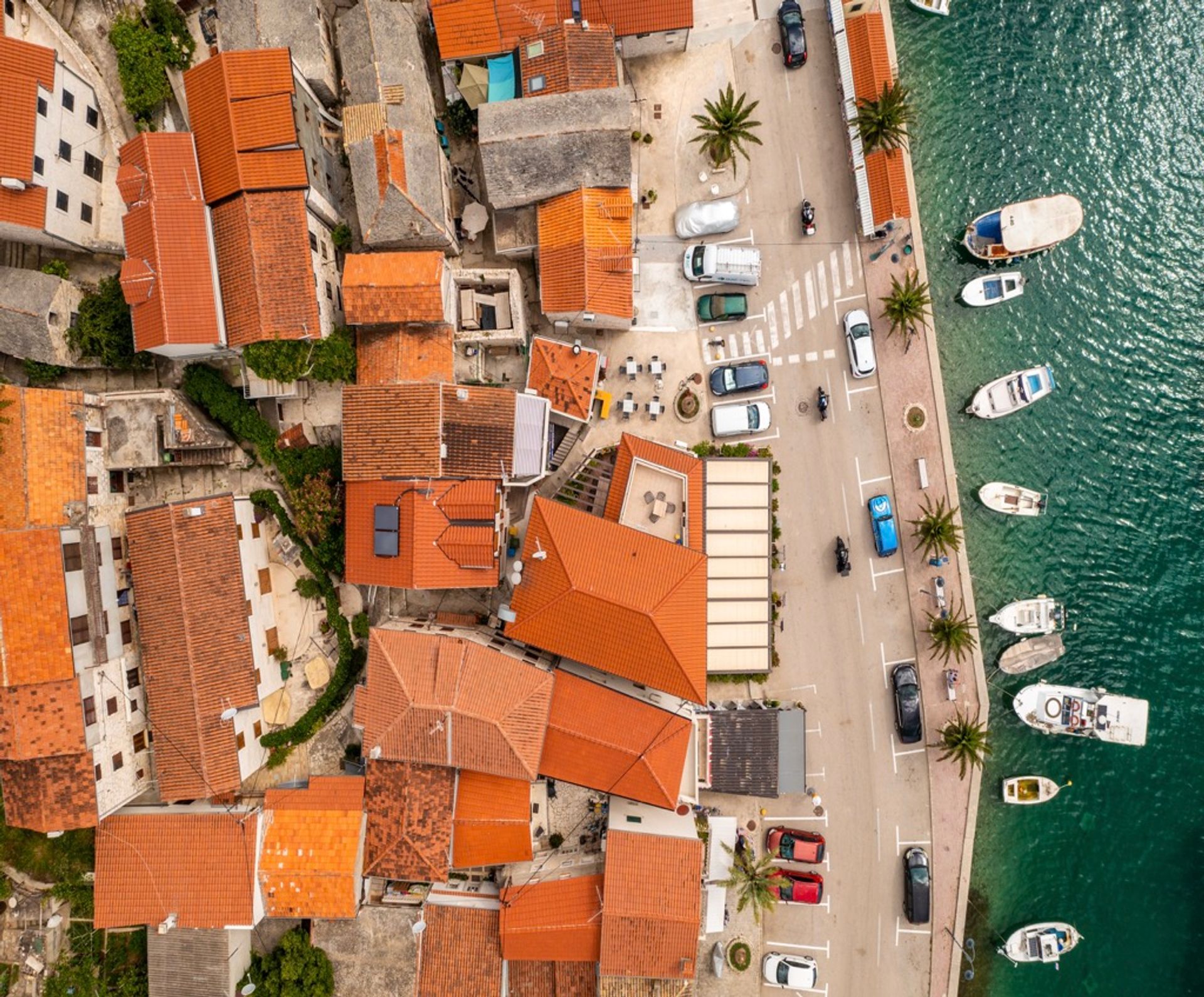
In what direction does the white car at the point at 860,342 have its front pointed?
away from the camera

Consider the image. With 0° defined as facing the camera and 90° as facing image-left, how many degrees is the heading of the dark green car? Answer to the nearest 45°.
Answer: approximately 90°

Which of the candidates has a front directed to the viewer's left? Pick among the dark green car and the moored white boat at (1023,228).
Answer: the dark green car

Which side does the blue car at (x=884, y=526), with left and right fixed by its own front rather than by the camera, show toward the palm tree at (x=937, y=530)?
right

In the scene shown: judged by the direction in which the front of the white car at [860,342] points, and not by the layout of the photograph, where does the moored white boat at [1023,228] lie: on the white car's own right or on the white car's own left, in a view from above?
on the white car's own right

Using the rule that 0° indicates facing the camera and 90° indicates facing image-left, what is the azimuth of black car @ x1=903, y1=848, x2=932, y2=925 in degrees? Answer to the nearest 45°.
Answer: approximately 180°

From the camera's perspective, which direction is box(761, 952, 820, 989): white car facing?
to the viewer's left

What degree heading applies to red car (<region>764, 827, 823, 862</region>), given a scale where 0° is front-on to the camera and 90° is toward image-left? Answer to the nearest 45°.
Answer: approximately 90°
